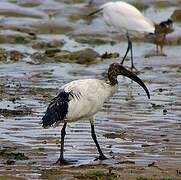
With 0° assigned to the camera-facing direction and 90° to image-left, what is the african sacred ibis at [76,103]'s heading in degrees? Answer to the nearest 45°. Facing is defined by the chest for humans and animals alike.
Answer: approximately 270°

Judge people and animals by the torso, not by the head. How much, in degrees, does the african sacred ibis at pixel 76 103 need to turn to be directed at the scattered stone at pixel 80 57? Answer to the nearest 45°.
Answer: approximately 90° to its left

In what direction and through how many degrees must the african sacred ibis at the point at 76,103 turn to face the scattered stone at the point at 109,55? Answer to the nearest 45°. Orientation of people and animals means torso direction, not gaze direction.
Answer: approximately 90° to its left

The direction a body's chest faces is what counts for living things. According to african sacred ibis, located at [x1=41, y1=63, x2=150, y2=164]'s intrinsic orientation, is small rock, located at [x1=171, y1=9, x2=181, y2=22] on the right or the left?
on its left
